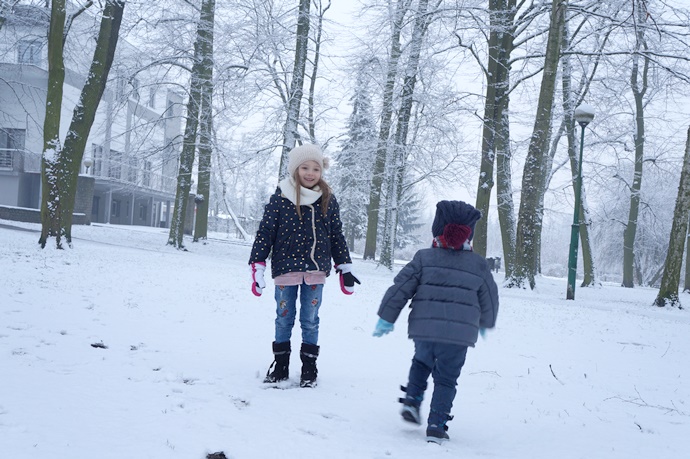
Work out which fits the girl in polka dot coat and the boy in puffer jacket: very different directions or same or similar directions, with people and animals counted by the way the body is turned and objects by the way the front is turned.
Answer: very different directions

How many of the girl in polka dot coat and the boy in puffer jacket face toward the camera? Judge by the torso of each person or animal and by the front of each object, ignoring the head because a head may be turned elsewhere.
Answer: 1

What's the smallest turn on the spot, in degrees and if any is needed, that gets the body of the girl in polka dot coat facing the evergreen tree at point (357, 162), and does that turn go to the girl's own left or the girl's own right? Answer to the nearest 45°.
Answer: approximately 180°

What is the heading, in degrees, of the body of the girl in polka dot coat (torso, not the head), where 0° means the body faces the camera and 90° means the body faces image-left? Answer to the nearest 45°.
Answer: approximately 0°

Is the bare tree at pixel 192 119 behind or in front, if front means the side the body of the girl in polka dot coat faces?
behind

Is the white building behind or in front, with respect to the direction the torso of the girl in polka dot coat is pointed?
behind

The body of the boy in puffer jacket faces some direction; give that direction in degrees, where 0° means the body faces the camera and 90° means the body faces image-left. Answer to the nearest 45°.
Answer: approximately 180°

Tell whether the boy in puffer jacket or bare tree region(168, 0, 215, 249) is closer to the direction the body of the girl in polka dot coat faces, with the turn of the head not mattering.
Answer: the boy in puffer jacket

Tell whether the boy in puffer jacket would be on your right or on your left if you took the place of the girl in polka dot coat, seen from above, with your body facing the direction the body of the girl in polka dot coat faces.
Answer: on your left

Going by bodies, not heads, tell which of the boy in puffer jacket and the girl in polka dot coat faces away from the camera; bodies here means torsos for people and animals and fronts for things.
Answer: the boy in puffer jacket

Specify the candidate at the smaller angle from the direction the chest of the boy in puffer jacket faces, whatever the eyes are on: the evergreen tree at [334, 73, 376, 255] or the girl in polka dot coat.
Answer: the evergreen tree

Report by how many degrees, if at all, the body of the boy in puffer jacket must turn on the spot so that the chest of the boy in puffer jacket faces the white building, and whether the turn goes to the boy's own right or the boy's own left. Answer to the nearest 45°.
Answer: approximately 45° to the boy's own left
